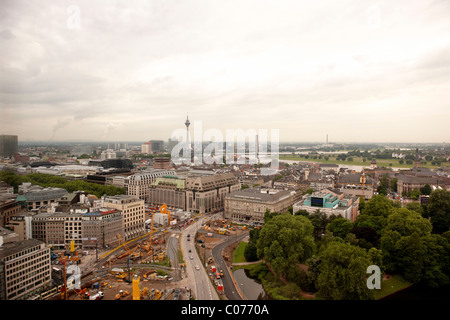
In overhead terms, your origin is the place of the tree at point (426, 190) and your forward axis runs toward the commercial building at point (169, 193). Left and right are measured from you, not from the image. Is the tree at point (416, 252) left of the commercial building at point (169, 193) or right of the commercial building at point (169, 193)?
left

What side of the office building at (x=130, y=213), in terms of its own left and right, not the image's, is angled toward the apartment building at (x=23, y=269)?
right

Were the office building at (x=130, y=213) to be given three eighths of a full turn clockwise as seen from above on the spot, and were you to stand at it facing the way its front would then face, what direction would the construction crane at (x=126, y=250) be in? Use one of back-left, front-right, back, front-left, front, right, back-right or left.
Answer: left

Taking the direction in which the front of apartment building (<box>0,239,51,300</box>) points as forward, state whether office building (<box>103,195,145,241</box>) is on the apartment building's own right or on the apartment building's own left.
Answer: on the apartment building's own left

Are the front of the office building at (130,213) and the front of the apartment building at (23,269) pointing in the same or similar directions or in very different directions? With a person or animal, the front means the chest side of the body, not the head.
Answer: same or similar directions

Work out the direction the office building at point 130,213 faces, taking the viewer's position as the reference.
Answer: facing the viewer and to the right of the viewer

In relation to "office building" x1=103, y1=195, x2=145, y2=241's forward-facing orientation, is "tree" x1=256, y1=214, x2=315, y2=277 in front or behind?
in front

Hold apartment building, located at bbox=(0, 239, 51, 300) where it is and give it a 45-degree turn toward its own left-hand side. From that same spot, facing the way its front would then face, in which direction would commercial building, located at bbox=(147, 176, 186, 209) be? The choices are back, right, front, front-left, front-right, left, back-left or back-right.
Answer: front-left

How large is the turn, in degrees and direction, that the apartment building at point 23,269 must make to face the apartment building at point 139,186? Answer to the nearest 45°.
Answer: approximately 90° to its left

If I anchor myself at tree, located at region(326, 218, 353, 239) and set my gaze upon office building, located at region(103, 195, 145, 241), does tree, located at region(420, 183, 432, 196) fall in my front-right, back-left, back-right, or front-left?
back-right
